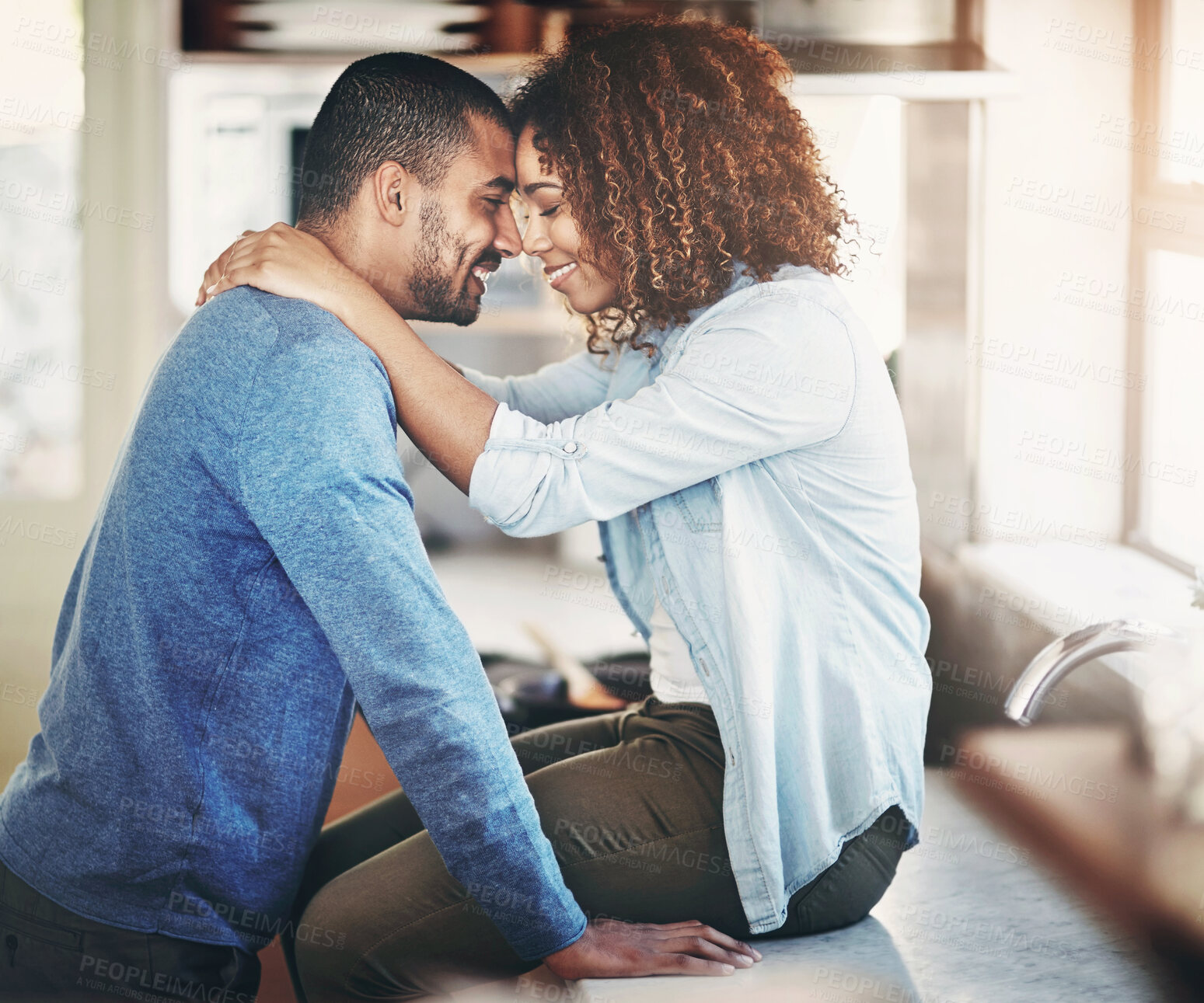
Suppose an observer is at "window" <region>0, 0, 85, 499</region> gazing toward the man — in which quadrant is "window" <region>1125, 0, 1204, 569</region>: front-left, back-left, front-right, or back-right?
front-left

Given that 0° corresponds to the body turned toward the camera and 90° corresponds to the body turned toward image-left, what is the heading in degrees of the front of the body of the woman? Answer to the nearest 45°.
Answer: approximately 90°

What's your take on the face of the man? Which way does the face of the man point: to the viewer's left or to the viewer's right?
to the viewer's right

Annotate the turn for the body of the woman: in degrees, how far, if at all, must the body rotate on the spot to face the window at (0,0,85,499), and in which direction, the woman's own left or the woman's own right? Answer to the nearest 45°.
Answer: approximately 45° to the woman's own right
